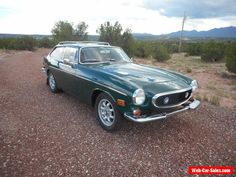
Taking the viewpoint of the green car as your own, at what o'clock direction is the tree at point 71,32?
The tree is roughly at 7 o'clock from the green car.

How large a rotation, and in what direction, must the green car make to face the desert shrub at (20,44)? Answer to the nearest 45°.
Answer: approximately 180°

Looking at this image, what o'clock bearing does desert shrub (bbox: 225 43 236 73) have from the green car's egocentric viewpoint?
The desert shrub is roughly at 9 o'clock from the green car.

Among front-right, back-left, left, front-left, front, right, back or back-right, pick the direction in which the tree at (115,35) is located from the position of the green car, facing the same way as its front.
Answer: back-left

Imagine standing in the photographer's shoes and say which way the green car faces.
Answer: facing the viewer and to the right of the viewer

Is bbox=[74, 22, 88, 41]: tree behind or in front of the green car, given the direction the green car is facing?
behind
